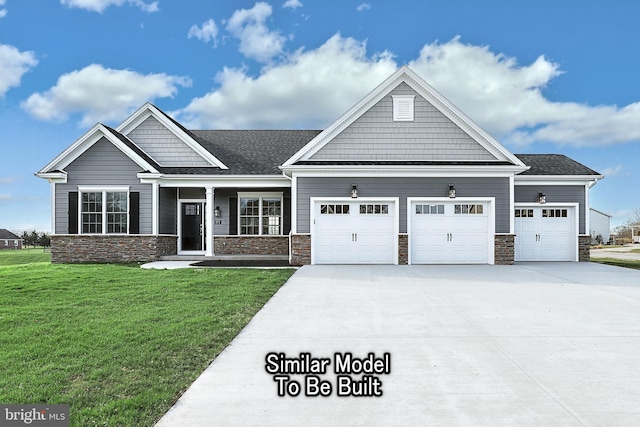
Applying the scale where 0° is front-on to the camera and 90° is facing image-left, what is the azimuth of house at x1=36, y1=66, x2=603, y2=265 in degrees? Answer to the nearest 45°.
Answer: approximately 0°

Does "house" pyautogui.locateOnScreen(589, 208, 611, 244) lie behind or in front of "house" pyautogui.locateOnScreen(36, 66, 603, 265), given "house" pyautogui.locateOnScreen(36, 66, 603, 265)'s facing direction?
behind

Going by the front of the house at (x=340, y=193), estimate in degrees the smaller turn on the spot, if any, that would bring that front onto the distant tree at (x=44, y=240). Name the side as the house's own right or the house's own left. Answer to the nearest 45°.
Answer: approximately 135° to the house's own right
